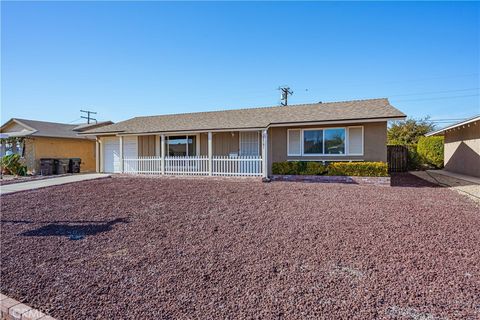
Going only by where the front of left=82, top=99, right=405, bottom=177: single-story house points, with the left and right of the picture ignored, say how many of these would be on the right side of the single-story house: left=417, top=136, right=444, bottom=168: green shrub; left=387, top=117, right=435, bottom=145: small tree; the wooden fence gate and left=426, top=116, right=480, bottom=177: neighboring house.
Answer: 0

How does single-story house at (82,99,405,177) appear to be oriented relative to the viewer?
toward the camera

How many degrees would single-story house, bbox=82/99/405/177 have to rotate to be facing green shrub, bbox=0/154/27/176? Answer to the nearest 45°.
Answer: approximately 90° to its right

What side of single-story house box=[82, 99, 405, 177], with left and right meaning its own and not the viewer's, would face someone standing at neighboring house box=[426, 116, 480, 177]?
left

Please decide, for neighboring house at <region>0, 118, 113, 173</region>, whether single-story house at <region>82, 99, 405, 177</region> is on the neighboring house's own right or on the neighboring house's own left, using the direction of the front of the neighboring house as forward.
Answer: on the neighboring house's own left

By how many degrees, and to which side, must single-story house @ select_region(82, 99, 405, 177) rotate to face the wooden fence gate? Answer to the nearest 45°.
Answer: approximately 135° to its left

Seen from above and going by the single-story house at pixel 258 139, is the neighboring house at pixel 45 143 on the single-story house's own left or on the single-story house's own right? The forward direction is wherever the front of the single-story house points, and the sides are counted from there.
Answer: on the single-story house's own right

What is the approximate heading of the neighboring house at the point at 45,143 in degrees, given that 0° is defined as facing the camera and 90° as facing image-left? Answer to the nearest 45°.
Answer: approximately 45°

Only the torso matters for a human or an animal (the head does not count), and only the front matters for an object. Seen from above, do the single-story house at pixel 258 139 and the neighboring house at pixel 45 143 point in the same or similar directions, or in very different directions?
same or similar directions

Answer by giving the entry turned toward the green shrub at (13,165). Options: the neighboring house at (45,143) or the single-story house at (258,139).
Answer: the neighboring house

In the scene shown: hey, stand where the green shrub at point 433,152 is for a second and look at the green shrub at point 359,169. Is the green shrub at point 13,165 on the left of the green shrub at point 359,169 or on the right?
right

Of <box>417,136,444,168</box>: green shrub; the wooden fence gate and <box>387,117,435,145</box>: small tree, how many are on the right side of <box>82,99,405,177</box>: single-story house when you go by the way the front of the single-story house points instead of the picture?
0

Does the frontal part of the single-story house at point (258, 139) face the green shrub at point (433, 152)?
no

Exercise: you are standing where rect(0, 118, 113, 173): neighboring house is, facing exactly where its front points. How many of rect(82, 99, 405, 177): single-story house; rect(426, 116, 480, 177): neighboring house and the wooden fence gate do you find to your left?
3

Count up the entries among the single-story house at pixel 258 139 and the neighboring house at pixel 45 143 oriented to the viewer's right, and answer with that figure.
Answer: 0

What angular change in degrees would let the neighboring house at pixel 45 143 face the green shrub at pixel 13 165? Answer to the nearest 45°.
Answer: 0° — it already faces it

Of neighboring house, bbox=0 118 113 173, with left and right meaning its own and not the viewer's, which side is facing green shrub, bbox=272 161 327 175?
left

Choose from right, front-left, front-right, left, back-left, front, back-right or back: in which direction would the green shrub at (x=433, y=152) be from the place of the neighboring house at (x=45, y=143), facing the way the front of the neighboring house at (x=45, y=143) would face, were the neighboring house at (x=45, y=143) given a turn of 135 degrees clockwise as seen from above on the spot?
back-right
